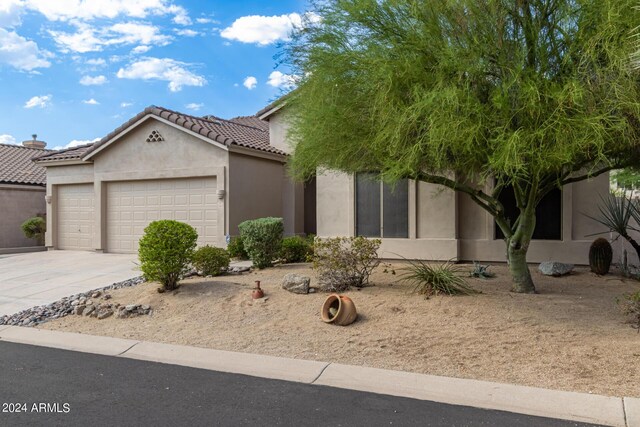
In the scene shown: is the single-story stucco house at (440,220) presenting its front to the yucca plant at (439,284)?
yes

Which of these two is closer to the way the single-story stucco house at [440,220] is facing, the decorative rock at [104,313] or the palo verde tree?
the palo verde tree

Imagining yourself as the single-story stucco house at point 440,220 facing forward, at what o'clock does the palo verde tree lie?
The palo verde tree is roughly at 12 o'clock from the single-story stucco house.

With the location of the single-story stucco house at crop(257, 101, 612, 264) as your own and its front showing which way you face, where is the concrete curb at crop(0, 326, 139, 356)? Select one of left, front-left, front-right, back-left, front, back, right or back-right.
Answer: front-right

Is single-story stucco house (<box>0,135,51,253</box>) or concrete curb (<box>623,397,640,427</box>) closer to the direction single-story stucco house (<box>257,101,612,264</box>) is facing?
the concrete curb

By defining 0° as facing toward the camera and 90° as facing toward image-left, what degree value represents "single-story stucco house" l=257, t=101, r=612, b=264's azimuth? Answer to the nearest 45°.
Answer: approximately 0°

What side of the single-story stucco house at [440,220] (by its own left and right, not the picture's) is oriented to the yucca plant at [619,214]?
left

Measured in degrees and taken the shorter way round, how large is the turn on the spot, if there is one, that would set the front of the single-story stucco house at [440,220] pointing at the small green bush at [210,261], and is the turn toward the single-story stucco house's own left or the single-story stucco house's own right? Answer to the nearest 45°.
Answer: approximately 45° to the single-story stucco house's own right

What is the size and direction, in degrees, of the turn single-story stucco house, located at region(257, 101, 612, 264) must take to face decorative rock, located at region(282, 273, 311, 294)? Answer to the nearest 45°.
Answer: approximately 45° to its right

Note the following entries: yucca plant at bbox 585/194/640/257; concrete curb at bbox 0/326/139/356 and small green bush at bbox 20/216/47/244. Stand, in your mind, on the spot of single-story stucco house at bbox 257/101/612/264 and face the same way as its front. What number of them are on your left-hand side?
1

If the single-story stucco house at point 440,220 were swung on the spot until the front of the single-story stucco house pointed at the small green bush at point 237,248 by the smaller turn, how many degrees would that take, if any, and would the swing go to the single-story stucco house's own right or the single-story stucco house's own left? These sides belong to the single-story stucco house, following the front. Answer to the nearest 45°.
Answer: approximately 90° to the single-story stucco house's own right

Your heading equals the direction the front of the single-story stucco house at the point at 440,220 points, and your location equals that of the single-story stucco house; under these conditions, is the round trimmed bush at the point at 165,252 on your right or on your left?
on your right

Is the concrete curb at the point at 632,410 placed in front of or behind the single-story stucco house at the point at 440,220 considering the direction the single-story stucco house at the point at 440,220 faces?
in front

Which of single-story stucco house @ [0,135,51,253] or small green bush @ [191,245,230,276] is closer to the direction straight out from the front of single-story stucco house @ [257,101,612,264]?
the small green bush

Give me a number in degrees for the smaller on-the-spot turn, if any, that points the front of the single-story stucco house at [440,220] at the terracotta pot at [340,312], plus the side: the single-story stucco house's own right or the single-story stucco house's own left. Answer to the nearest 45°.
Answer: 0° — it already faces it

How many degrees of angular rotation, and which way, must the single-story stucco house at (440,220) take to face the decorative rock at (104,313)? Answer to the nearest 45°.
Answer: approximately 45° to its right
